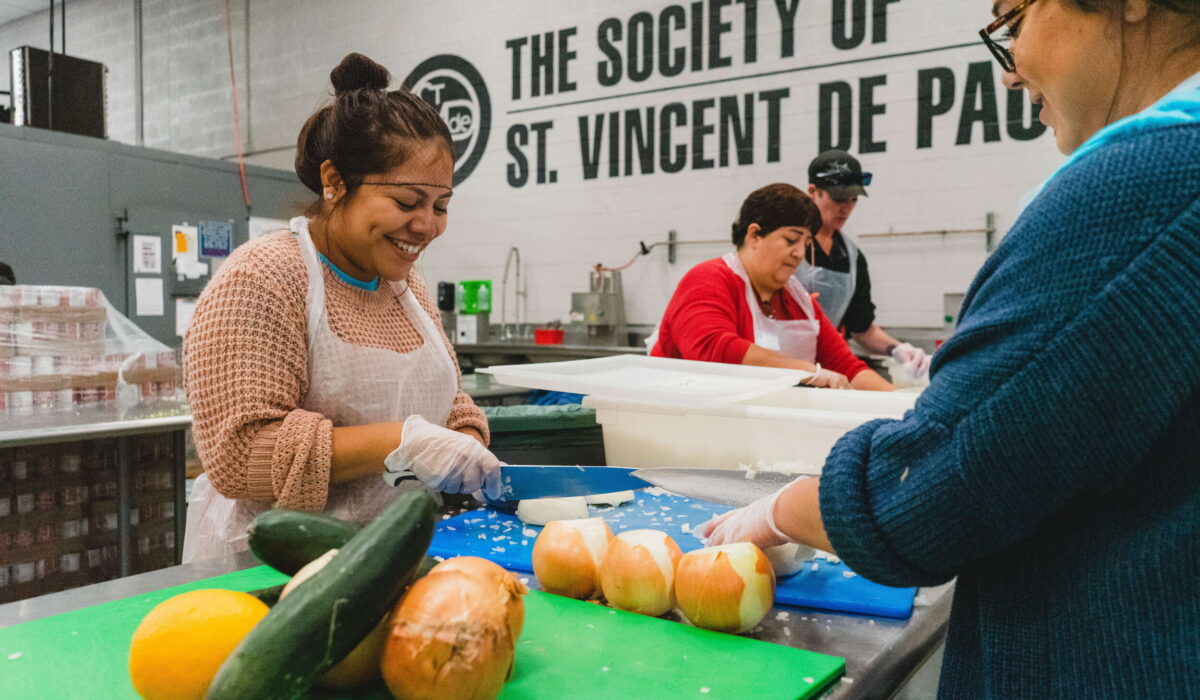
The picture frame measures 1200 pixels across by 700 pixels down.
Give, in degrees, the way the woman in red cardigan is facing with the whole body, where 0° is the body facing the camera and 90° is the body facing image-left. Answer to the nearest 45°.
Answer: approximately 315°

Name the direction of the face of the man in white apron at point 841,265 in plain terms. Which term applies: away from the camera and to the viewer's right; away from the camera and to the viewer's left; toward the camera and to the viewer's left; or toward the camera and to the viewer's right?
toward the camera and to the viewer's right

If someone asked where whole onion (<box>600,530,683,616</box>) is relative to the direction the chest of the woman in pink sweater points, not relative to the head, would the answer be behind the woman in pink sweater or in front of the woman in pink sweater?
in front

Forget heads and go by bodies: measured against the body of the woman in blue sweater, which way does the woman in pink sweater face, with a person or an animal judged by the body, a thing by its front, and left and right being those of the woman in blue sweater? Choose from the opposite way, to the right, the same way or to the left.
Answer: the opposite way

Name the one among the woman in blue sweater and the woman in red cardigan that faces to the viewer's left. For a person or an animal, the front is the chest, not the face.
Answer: the woman in blue sweater

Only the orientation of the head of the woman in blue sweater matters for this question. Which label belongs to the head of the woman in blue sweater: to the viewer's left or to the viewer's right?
to the viewer's left

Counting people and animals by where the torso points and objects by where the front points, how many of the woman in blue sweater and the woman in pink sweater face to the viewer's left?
1

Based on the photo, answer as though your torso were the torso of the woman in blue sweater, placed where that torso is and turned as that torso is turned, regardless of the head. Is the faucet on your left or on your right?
on your right

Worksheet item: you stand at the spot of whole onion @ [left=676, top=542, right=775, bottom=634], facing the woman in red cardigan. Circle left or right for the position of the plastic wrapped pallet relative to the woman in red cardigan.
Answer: left

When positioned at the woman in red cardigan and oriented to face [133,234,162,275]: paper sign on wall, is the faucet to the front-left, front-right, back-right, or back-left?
front-right

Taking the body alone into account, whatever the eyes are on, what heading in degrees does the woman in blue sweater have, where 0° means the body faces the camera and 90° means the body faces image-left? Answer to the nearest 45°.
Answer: approximately 90°

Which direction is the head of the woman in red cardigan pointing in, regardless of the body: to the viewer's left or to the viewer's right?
to the viewer's right

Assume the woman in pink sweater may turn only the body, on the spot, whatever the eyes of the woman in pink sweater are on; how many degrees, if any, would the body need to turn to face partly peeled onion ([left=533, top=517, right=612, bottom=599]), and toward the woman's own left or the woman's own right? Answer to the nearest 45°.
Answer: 0° — they already face it

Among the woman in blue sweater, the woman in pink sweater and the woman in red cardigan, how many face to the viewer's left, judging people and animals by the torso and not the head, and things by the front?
1

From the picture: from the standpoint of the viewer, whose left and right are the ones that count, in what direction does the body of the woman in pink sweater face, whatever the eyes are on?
facing the viewer and to the right of the viewer
